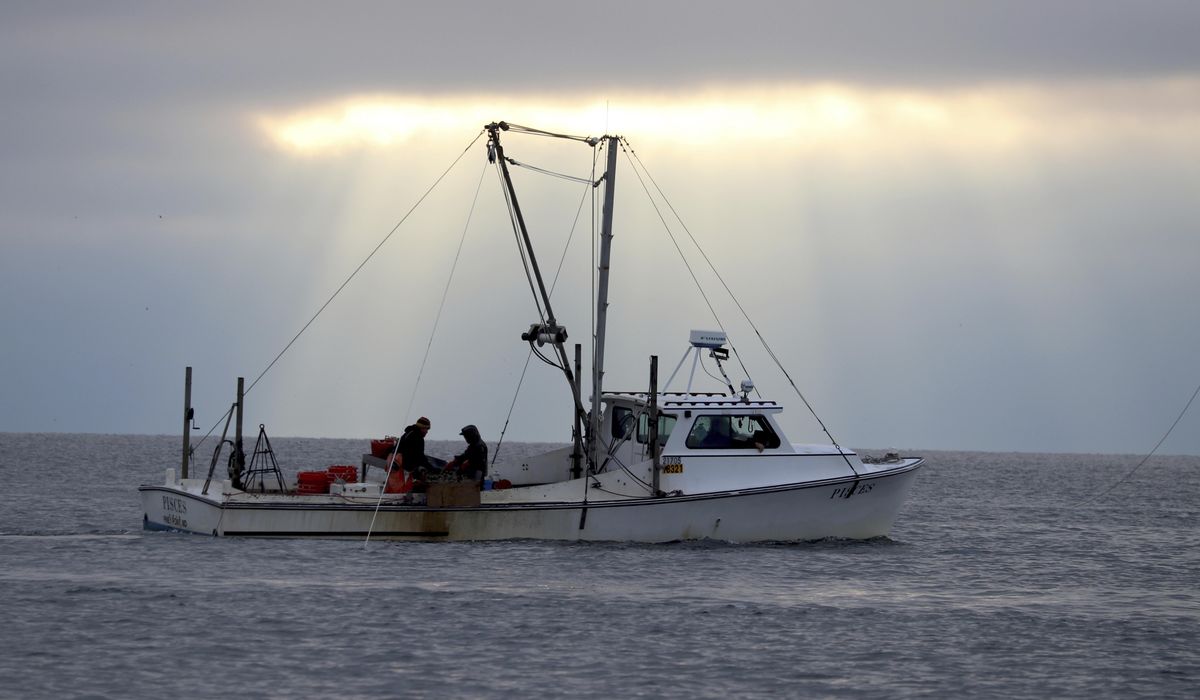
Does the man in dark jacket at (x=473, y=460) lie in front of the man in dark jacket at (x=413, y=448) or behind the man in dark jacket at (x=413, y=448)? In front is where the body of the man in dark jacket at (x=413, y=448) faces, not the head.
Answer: in front

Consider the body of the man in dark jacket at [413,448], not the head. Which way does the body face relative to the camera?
to the viewer's right

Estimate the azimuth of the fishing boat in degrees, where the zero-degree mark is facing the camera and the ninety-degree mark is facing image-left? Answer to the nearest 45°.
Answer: approximately 270°

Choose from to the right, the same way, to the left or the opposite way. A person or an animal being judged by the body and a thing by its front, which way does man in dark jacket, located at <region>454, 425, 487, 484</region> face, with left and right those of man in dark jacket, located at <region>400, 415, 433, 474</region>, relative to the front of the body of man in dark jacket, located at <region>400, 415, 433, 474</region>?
the opposite way

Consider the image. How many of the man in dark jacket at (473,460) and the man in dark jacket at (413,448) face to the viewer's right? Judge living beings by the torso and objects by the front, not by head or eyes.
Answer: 1

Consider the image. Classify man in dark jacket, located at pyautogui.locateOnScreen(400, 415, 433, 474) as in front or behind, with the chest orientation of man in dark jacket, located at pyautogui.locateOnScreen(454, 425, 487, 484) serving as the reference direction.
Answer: in front

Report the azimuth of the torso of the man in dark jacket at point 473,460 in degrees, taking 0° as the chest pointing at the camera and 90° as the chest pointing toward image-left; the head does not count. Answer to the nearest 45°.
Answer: approximately 90°
